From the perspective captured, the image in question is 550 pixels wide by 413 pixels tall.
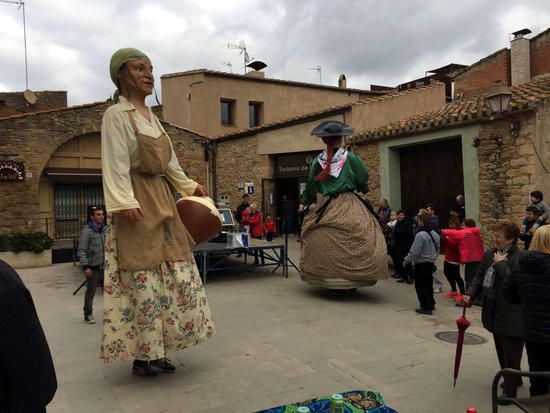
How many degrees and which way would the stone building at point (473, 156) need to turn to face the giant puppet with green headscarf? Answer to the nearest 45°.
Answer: approximately 45° to its left

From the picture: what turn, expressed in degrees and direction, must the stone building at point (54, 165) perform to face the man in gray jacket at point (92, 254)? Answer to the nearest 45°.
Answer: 0° — it already faces them

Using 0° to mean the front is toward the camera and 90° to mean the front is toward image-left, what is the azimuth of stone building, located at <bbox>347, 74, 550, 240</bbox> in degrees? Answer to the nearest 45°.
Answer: approximately 45°

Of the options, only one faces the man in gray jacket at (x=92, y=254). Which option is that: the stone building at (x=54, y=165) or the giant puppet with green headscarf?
the stone building

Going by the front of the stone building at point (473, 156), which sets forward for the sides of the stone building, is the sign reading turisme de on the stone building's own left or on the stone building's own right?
on the stone building's own right

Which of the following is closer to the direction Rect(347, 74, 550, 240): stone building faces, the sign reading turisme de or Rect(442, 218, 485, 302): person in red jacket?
the person in red jacket

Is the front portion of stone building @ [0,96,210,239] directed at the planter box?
yes

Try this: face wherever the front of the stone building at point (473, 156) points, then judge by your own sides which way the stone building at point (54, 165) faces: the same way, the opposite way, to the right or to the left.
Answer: to the left

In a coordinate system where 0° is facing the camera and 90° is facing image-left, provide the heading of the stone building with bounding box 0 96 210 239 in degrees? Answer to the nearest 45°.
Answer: approximately 0°

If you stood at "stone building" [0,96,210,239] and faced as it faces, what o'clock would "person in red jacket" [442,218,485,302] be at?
The person in red jacket is roughly at 11 o'clock from the stone building.

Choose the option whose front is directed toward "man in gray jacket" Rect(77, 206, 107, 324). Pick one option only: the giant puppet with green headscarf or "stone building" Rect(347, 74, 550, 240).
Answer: the stone building

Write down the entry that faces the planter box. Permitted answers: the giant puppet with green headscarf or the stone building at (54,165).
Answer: the stone building

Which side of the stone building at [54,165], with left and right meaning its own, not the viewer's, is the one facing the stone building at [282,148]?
left
